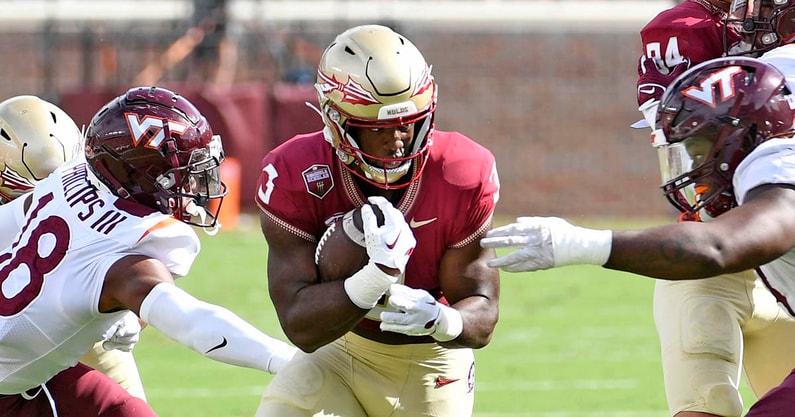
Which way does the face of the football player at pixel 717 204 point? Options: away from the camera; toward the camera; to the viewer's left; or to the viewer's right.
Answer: to the viewer's left

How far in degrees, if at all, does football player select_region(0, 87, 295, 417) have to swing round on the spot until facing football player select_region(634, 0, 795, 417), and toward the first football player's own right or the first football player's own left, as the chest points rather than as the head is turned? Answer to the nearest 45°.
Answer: approximately 45° to the first football player's own right

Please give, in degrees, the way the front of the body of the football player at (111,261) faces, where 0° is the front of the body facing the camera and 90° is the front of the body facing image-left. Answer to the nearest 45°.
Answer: approximately 225°

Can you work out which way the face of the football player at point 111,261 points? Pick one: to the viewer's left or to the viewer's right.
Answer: to the viewer's right

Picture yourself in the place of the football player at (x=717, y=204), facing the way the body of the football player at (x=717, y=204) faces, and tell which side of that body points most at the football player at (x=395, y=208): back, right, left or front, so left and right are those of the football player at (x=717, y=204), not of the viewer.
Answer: front

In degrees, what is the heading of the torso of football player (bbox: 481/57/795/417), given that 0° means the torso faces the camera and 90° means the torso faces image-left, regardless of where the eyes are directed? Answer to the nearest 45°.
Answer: approximately 90°

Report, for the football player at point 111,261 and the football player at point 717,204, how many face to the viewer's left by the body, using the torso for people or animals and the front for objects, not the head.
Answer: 1

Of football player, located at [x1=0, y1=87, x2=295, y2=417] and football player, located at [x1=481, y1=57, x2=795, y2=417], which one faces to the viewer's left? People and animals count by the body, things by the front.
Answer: football player, located at [x1=481, y1=57, x2=795, y2=417]
